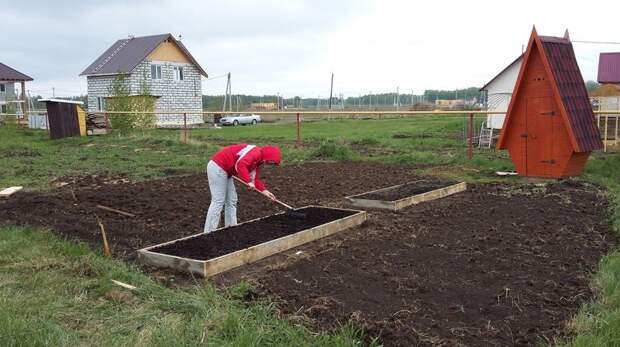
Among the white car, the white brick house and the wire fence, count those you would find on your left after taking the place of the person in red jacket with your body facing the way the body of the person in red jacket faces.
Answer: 3

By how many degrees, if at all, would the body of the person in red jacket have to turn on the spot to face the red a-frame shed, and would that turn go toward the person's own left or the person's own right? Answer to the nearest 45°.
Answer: approximately 45° to the person's own left

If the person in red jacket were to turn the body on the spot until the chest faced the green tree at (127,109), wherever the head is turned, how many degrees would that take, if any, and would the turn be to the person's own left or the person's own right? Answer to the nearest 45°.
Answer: approximately 90° to the person's own left

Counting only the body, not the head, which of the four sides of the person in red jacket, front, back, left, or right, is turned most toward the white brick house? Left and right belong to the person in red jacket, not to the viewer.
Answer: left

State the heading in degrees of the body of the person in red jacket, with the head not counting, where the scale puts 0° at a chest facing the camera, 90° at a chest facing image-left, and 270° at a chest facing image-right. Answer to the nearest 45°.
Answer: approximately 270°

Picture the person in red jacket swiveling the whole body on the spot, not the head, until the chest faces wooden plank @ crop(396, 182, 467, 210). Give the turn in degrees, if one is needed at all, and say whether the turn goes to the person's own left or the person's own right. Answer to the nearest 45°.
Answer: approximately 45° to the person's own left

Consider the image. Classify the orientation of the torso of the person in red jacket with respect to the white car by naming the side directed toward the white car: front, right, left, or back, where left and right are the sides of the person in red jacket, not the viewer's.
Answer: left

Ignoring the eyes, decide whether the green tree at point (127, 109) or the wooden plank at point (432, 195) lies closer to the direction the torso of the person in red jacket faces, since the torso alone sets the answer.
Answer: the wooden plank
